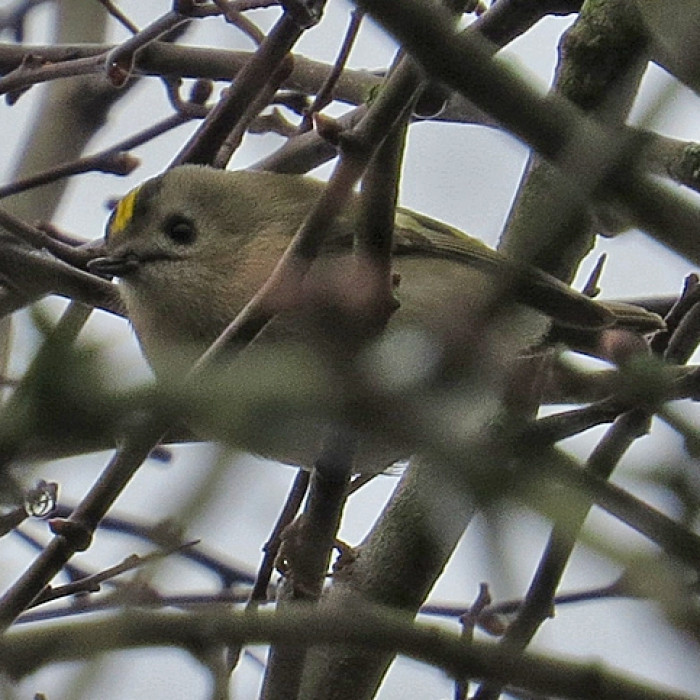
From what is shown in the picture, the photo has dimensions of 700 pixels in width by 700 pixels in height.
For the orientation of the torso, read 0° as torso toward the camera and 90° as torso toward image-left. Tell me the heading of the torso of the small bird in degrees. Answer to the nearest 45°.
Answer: approximately 90°
